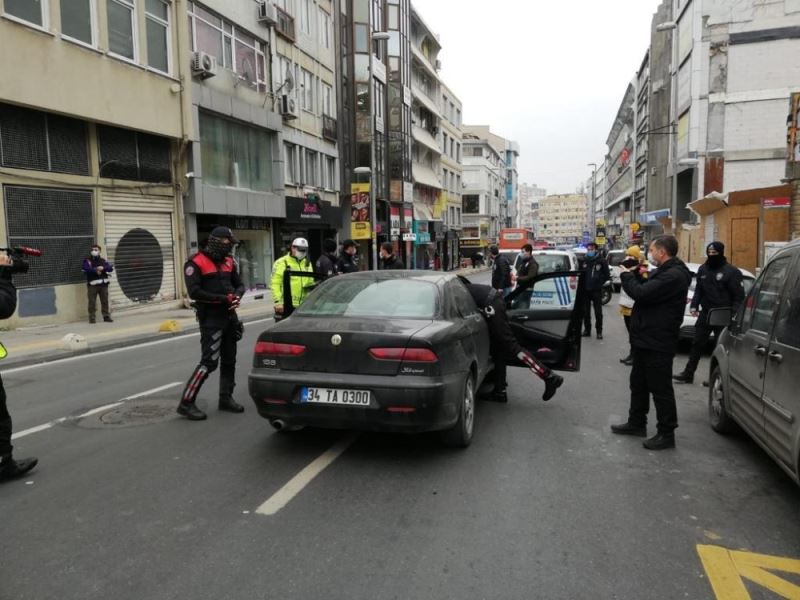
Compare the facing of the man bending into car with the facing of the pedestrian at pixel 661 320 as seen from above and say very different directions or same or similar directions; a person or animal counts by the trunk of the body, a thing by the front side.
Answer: same or similar directions

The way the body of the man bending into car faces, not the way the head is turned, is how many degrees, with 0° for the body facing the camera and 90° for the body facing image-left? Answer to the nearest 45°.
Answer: approximately 90°

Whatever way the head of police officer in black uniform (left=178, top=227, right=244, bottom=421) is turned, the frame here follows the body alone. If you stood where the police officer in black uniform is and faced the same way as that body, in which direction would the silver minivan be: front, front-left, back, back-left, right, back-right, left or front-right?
front

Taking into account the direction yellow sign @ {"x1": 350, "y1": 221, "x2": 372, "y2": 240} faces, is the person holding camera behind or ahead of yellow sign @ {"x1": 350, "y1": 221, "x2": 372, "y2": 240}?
ahead

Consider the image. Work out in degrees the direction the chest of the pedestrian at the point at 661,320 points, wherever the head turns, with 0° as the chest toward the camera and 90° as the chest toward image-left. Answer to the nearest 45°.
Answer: approximately 90°

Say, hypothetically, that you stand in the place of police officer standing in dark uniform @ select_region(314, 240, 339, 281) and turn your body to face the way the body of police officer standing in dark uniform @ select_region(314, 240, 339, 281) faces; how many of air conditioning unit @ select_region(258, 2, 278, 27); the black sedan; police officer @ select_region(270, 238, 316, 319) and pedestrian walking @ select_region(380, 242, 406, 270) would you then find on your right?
2

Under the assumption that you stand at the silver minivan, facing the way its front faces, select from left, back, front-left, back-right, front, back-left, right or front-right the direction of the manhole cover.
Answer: front-left

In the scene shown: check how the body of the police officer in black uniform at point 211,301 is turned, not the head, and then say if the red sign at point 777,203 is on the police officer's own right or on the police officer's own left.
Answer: on the police officer's own left

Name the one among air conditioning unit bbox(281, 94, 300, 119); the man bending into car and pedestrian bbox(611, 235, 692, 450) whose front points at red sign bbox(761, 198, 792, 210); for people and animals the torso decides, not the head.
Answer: the air conditioning unit

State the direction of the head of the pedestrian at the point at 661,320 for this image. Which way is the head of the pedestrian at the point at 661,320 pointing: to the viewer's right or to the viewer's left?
to the viewer's left

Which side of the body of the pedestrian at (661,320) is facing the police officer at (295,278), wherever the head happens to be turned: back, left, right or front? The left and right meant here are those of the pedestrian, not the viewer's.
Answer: front

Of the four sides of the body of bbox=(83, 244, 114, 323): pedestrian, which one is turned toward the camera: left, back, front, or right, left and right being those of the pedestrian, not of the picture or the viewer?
front

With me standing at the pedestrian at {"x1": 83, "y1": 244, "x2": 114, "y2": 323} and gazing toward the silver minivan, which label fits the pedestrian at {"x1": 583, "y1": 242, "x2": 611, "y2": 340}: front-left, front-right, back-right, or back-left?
front-left

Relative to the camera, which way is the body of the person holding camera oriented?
to the viewer's right

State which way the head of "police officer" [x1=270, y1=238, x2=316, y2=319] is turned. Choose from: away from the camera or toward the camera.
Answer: toward the camera

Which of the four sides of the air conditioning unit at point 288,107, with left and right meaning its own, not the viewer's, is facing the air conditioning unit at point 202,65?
right
